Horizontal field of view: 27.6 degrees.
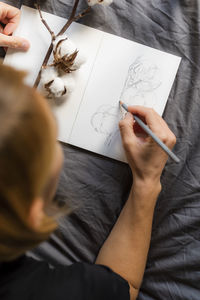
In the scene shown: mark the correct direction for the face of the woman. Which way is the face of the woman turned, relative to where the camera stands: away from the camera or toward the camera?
away from the camera

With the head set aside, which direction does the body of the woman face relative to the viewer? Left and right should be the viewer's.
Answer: facing away from the viewer and to the right of the viewer
